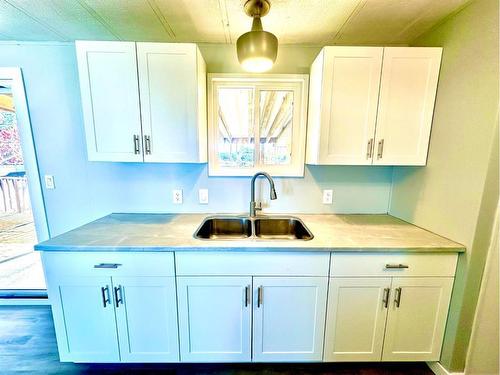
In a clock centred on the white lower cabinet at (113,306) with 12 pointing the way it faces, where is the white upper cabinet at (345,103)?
The white upper cabinet is roughly at 10 o'clock from the white lower cabinet.

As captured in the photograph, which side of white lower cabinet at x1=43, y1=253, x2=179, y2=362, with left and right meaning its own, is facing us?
front

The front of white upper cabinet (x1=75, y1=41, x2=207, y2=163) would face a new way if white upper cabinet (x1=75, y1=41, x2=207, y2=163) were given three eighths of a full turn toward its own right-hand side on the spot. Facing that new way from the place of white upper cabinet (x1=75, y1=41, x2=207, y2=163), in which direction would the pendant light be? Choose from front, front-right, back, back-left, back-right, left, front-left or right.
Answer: back

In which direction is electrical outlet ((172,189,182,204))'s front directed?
toward the camera

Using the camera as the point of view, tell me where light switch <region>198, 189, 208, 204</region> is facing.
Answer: facing the viewer

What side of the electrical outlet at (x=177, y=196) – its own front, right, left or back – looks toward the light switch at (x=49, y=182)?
right

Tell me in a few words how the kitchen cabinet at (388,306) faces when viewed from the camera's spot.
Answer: facing the viewer

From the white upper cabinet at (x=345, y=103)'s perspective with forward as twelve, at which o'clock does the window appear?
The window is roughly at 3 o'clock from the white upper cabinet.

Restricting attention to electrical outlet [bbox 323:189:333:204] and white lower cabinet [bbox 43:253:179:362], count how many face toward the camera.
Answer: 2

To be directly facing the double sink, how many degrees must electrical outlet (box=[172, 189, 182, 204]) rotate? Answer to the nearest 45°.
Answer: approximately 45° to its left
